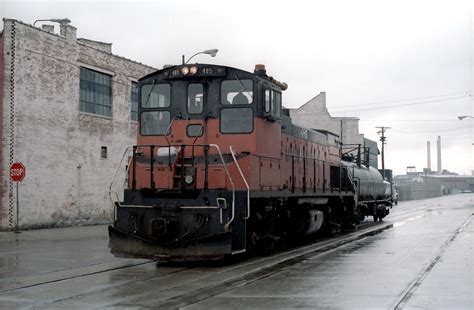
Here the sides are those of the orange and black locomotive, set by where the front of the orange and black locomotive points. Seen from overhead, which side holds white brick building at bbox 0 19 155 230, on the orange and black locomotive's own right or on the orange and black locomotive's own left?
on the orange and black locomotive's own right

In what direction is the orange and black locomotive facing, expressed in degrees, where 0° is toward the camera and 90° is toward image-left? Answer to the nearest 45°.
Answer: approximately 45°

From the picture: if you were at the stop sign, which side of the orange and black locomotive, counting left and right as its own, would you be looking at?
right
